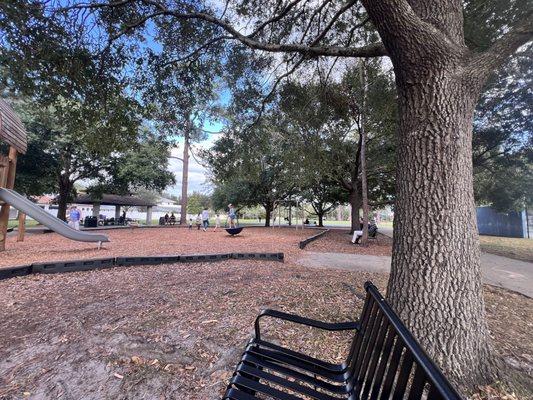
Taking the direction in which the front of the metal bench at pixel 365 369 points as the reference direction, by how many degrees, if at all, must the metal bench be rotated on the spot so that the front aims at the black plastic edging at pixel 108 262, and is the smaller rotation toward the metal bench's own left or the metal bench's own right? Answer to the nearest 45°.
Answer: approximately 45° to the metal bench's own right

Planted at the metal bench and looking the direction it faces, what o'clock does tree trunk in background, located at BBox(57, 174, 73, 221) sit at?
The tree trunk in background is roughly at 1 o'clock from the metal bench.

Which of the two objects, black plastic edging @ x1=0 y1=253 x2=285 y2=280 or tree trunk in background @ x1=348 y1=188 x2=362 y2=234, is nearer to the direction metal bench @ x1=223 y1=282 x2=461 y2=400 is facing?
the black plastic edging

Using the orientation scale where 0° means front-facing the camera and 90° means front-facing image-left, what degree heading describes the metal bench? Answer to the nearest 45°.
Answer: approximately 90°

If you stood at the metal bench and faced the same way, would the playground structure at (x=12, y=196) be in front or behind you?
in front

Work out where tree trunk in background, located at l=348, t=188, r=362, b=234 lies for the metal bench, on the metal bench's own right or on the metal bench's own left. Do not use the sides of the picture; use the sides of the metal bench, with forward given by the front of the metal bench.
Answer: on the metal bench's own right

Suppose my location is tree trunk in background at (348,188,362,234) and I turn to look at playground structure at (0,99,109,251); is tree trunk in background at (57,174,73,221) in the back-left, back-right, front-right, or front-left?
front-right
